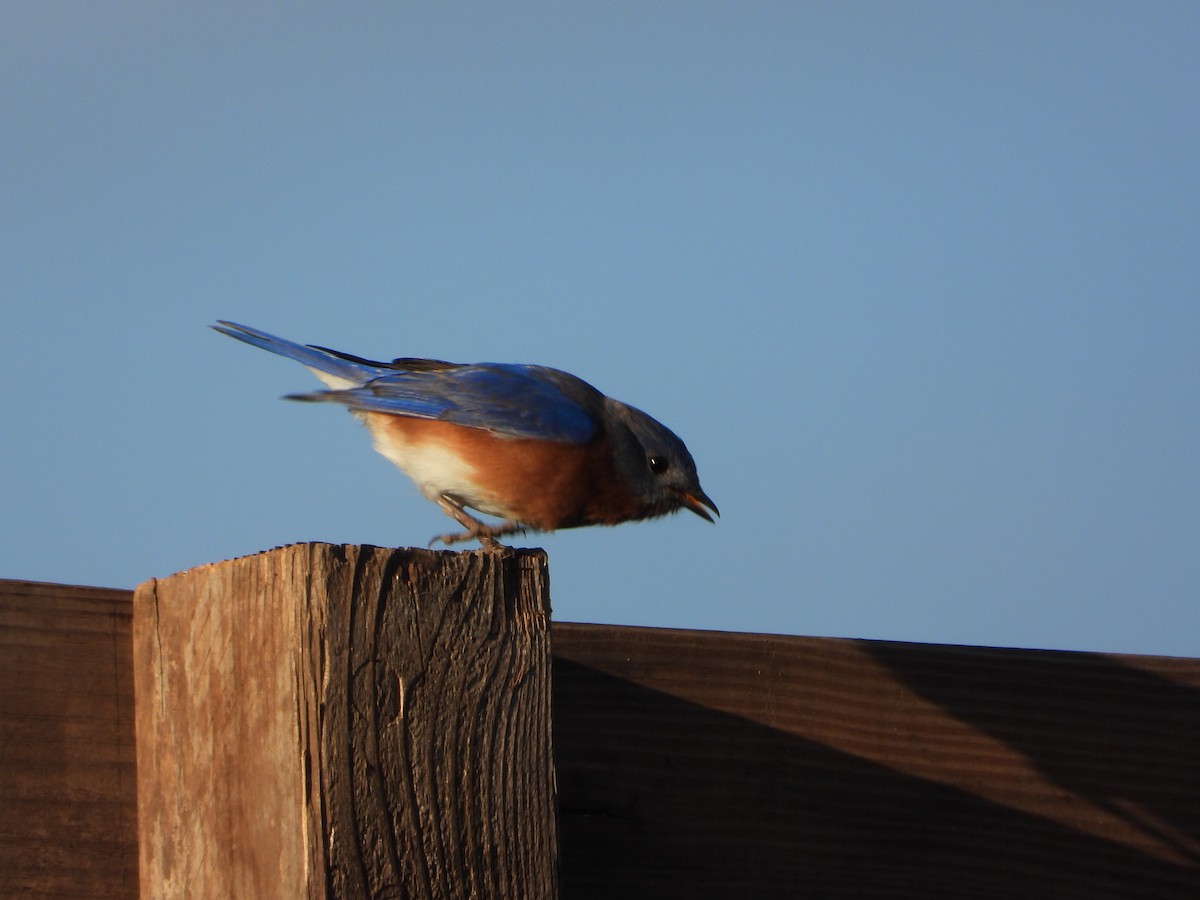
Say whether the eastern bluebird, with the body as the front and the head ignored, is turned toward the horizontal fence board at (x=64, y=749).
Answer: no

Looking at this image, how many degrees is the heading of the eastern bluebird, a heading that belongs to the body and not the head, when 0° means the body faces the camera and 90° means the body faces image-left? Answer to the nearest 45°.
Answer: approximately 270°
